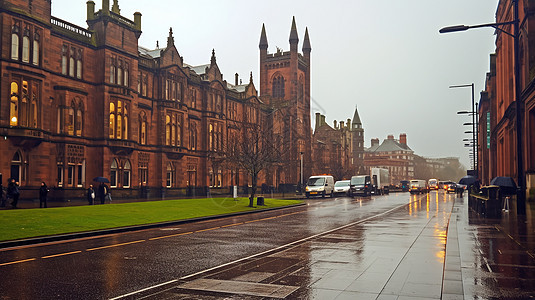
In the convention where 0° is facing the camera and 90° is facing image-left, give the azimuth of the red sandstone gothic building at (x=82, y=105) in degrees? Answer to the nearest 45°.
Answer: approximately 315°
